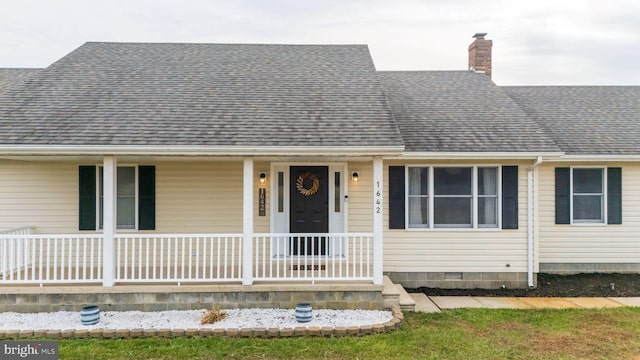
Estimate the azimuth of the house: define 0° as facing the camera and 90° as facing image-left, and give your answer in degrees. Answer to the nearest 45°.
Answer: approximately 0°

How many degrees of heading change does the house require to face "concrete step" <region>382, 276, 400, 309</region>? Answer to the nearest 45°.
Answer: approximately 45° to its left

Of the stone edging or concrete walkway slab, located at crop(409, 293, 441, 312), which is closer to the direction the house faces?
the stone edging
